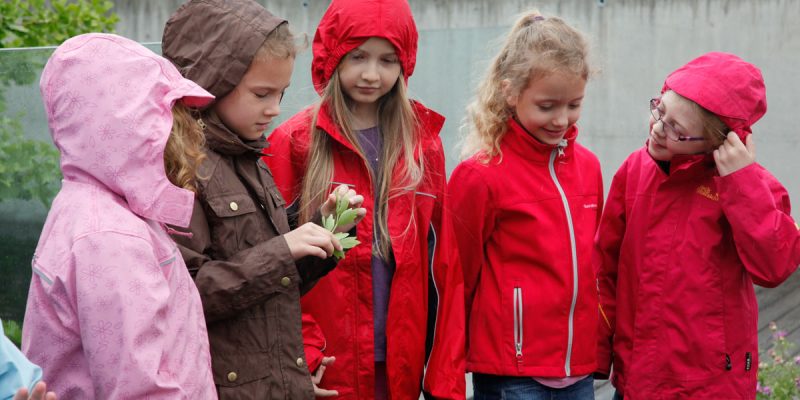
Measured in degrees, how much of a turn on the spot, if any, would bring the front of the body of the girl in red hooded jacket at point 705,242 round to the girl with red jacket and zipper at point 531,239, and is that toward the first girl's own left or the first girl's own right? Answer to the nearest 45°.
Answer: approximately 45° to the first girl's own right

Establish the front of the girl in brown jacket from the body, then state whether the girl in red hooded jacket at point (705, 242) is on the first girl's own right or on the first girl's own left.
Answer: on the first girl's own left

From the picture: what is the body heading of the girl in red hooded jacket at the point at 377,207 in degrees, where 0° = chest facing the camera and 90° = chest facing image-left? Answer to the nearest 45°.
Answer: approximately 0°

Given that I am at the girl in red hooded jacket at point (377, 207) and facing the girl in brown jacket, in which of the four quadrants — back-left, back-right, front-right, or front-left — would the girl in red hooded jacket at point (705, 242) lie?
back-left

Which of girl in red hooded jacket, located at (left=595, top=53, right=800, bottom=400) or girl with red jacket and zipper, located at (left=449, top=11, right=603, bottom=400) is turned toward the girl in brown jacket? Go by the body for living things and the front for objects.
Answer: the girl in red hooded jacket

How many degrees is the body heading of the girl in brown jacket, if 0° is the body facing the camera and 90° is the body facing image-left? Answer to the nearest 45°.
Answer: approximately 315°

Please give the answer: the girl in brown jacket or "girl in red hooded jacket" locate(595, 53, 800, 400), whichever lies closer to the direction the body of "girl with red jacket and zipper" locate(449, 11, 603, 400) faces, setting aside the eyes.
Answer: the girl in red hooded jacket

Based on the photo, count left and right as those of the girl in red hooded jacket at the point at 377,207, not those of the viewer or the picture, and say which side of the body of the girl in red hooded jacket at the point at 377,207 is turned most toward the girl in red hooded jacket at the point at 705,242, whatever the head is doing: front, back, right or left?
left
